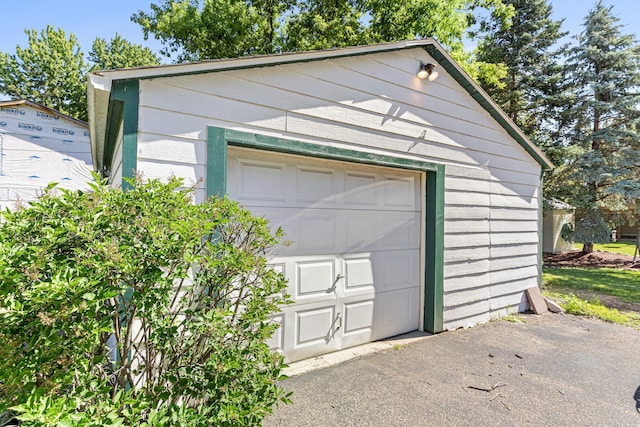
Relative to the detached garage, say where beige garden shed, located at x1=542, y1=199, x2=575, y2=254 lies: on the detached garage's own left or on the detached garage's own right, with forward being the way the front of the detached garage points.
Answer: on the detached garage's own left

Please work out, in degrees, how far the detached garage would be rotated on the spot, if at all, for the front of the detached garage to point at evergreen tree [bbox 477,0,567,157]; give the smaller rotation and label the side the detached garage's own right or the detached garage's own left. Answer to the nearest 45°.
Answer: approximately 90° to the detached garage's own left

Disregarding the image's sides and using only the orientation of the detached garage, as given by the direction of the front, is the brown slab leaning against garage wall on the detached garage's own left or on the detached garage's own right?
on the detached garage's own left

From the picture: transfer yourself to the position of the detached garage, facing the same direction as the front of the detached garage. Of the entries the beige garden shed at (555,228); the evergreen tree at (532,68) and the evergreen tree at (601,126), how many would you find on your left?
3

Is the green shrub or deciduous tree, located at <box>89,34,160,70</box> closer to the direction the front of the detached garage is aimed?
the green shrub

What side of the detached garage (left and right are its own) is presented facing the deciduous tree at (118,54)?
back

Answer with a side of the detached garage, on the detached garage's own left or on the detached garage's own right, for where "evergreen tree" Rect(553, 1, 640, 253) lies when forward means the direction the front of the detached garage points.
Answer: on the detached garage's own left
